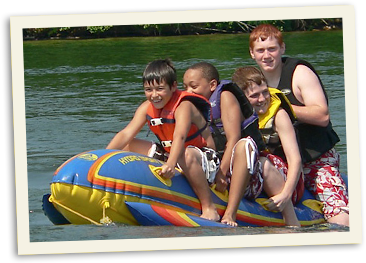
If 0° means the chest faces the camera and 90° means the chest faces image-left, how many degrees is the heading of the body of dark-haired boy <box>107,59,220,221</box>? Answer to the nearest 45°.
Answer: approximately 45°
